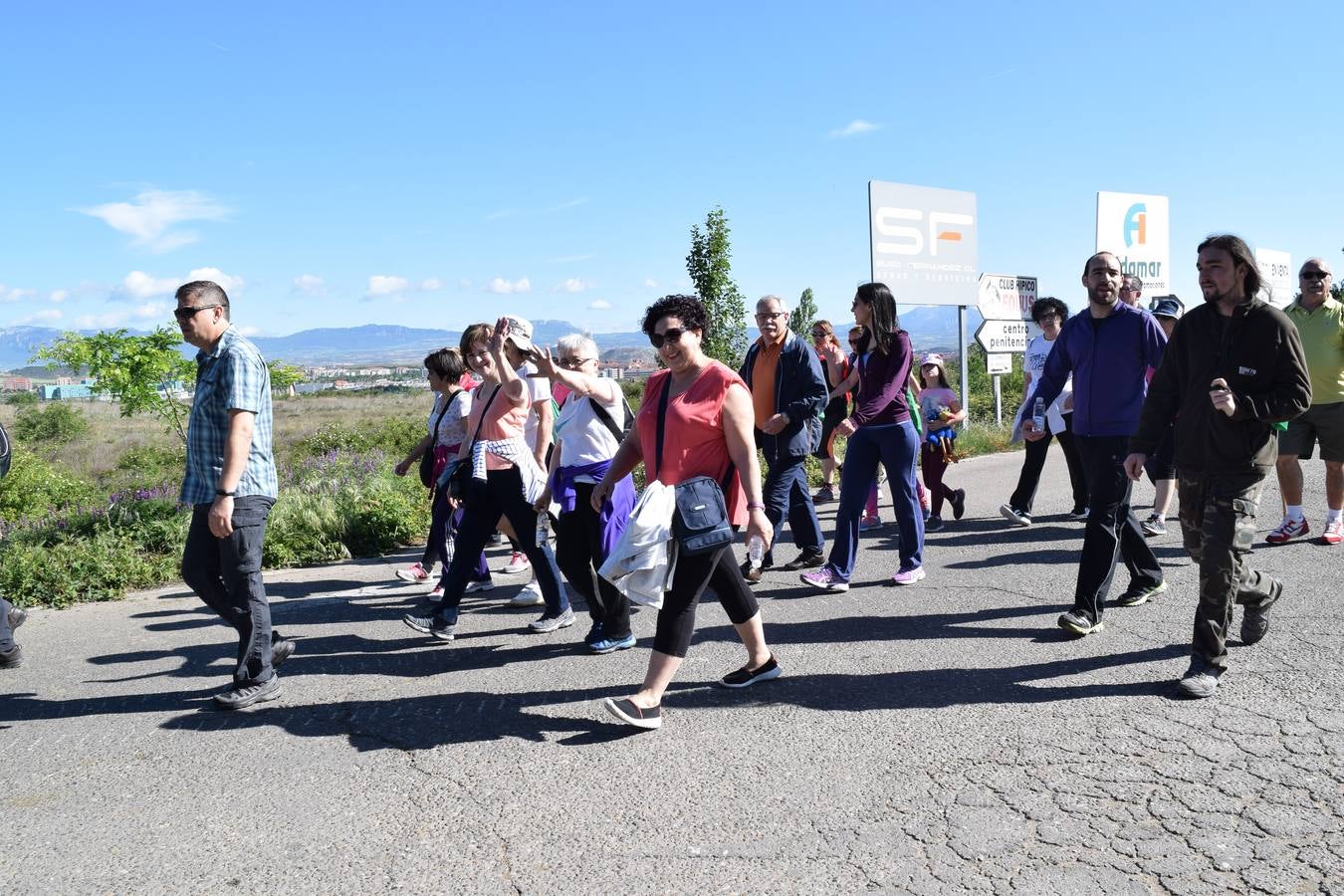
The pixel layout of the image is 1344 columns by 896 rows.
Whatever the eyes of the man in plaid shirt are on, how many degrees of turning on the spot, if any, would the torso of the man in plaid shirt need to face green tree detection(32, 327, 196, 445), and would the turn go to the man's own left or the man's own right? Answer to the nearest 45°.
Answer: approximately 90° to the man's own right

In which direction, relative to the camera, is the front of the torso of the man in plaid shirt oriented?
to the viewer's left

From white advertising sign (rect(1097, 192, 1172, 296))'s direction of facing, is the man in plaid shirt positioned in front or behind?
in front

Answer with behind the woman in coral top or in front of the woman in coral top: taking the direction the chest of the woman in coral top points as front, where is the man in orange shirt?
behind

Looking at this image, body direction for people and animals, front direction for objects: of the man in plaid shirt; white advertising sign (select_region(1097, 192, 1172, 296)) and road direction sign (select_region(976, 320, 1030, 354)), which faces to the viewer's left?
the man in plaid shirt

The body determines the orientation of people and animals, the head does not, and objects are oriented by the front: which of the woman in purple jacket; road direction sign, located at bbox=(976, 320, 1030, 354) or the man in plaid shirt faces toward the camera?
the road direction sign

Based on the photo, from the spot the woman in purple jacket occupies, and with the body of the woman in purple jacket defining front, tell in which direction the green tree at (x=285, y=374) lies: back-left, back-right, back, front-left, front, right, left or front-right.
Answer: front-right

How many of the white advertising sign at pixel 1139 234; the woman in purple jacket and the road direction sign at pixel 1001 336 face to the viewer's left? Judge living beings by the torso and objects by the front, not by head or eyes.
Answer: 1

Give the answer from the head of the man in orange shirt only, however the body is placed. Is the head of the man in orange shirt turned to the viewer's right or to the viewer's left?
to the viewer's left

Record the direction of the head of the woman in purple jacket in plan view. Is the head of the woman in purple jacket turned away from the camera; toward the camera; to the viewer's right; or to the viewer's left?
to the viewer's left

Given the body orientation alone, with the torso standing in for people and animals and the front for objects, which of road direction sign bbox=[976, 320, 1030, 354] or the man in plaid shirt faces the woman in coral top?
the road direction sign

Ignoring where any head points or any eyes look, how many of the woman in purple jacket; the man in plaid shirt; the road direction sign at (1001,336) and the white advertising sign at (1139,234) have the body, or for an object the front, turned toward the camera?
2

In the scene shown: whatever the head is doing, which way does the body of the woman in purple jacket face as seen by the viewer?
to the viewer's left

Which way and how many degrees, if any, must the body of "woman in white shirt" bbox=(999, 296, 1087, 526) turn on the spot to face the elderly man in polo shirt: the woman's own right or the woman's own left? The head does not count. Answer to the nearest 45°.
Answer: approximately 90° to the woman's own left

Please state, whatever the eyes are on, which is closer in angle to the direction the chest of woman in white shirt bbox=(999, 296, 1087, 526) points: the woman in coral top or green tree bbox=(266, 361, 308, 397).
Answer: the woman in coral top

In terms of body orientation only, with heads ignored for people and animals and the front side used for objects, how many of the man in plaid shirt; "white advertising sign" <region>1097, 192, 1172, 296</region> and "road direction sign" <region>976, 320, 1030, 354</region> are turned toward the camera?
2

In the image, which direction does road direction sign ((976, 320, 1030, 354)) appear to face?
toward the camera
